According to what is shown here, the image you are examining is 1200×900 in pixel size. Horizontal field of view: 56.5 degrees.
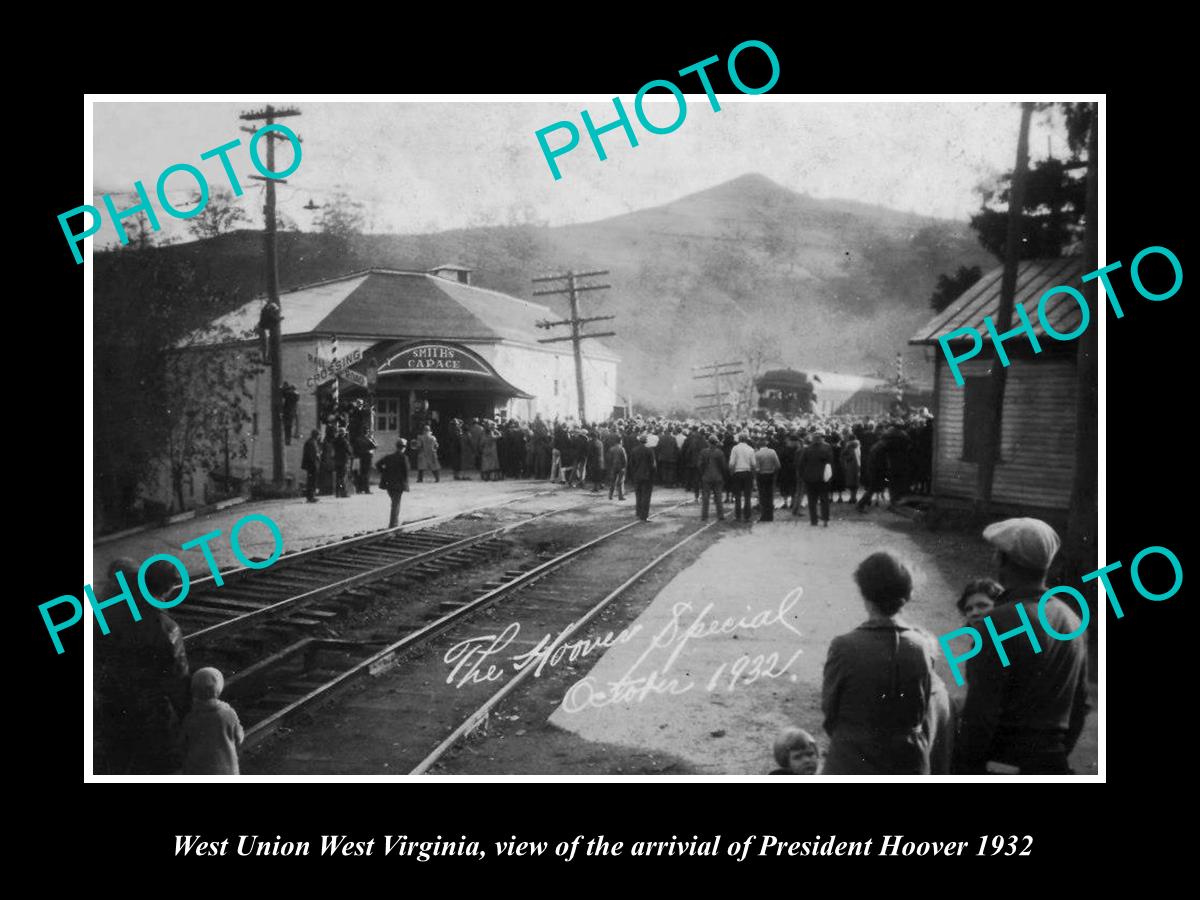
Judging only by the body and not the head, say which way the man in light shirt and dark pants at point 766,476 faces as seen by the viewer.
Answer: away from the camera

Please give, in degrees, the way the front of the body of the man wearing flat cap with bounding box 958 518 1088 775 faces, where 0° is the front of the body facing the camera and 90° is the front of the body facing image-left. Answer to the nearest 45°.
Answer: approximately 135°

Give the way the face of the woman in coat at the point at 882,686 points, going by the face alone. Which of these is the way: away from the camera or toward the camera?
away from the camera

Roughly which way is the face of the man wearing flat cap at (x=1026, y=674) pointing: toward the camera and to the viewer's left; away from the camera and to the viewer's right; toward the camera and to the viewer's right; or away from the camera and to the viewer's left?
away from the camera and to the viewer's left

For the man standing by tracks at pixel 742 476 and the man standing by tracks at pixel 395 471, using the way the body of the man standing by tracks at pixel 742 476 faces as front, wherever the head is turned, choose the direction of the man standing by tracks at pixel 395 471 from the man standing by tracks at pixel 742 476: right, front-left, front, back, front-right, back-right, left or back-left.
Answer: back-left

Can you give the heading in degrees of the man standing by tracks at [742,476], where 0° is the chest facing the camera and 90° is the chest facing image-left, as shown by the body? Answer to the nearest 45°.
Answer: approximately 180°

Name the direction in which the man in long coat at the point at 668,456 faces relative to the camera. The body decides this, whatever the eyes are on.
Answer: away from the camera

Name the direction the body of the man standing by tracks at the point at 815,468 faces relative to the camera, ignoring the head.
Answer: away from the camera

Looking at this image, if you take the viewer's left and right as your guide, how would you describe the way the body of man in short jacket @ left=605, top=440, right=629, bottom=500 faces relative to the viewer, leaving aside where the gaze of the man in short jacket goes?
facing away from the viewer

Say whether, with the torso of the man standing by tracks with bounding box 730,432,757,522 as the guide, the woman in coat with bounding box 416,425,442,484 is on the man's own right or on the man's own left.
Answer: on the man's own left
